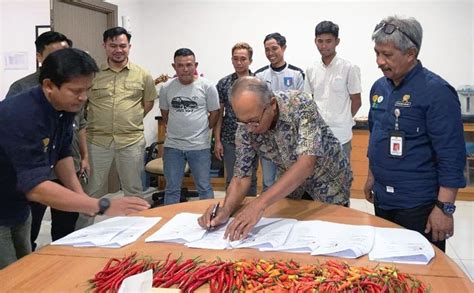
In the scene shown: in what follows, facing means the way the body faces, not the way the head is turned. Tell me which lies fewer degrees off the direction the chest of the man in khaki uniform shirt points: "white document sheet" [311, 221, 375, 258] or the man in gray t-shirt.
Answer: the white document sheet

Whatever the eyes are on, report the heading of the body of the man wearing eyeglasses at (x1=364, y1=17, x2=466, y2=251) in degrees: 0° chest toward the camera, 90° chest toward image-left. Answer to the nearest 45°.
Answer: approximately 45°

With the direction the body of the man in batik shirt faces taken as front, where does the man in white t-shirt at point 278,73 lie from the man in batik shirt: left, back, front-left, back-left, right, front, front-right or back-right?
back-right

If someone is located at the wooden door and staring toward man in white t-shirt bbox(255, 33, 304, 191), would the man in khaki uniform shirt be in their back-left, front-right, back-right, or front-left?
front-right

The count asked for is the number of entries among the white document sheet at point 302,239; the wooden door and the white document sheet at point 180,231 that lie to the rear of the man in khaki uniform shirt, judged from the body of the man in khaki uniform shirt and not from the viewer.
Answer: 1

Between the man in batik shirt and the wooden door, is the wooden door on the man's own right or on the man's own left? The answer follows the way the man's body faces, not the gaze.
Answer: on the man's own right

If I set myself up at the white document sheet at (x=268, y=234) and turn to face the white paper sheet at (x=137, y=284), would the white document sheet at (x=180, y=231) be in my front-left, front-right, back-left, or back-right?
front-right

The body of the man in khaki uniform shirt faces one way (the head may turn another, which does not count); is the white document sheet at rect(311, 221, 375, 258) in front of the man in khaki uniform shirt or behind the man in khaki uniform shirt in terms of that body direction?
in front

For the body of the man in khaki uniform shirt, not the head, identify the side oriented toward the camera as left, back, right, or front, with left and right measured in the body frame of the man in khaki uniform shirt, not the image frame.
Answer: front

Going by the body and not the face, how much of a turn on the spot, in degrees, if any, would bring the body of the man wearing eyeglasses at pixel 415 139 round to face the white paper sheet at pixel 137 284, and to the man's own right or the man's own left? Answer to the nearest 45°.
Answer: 0° — they already face it

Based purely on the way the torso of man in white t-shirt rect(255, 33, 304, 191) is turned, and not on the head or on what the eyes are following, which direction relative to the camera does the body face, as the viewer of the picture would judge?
toward the camera

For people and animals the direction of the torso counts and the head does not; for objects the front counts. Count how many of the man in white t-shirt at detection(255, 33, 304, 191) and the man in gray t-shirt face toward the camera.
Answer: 2

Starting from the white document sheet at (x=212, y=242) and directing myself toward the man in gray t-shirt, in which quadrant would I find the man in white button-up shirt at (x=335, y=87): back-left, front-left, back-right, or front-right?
front-right

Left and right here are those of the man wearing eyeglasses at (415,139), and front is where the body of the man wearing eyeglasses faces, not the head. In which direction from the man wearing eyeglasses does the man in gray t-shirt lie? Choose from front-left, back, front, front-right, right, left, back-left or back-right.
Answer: right

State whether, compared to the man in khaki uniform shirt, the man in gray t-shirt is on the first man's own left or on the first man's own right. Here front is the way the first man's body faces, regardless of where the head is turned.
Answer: on the first man's own left
